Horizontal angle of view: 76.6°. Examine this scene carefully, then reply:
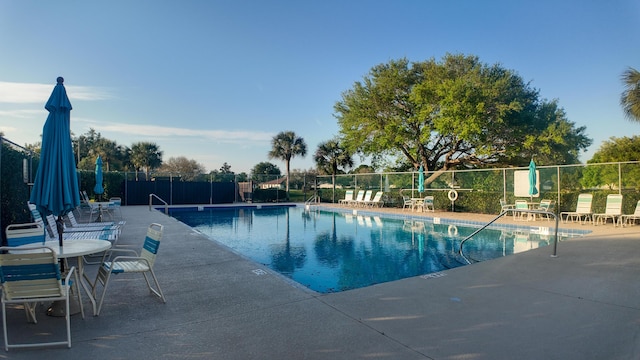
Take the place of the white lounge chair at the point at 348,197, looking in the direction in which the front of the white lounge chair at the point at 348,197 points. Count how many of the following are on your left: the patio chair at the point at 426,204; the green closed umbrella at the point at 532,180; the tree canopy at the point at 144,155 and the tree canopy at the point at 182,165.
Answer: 2

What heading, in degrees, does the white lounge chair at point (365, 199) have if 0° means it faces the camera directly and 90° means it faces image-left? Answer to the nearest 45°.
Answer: approximately 45°

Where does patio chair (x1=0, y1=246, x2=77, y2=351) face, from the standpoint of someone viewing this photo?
facing away from the viewer

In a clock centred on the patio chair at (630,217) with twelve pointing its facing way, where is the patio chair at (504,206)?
the patio chair at (504,206) is roughly at 2 o'clock from the patio chair at (630,217).

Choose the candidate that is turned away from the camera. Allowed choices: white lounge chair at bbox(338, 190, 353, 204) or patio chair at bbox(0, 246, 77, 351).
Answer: the patio chair

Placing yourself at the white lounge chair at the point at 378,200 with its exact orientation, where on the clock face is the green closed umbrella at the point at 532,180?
The green closed umbrella is roughly at 9 o'clock from the white lounge chair.

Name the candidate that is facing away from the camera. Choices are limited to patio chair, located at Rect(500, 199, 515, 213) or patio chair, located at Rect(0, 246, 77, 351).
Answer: patio chair, located at Rect(0, 246, 77, 351)

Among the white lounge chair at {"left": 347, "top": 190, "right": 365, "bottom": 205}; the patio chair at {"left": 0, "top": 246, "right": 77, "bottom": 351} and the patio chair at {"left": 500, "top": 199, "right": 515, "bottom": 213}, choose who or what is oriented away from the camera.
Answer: the patio chair at {"left": 0, "top": 246, "right": 77, "bottom": 351}

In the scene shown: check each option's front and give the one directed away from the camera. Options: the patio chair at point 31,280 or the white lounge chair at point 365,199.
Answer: the patio chair

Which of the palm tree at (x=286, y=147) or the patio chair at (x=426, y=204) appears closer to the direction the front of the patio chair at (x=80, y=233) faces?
the patio chair

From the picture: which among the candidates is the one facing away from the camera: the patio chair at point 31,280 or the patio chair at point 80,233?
the patio chair at point 31,280

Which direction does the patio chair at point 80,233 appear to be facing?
to the viewer's right
